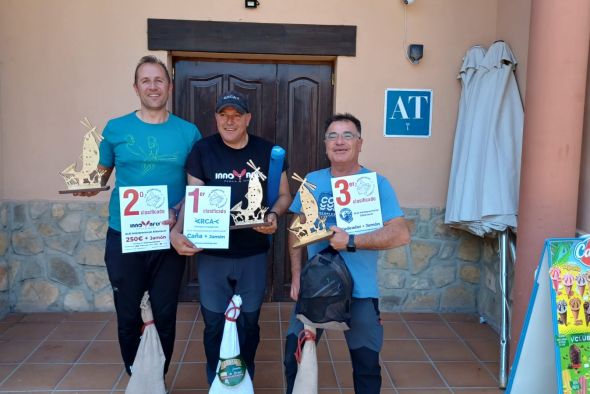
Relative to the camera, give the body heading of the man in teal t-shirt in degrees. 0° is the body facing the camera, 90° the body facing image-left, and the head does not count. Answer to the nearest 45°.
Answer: approximately 0°

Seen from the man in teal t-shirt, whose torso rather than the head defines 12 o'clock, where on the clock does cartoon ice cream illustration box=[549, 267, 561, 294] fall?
The cartoon ice cream illustration is roughly at 10 o'clock from the man in teal t-shirt.

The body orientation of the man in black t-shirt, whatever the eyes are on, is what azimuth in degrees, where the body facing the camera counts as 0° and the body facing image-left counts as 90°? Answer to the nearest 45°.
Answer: approximately 0°
